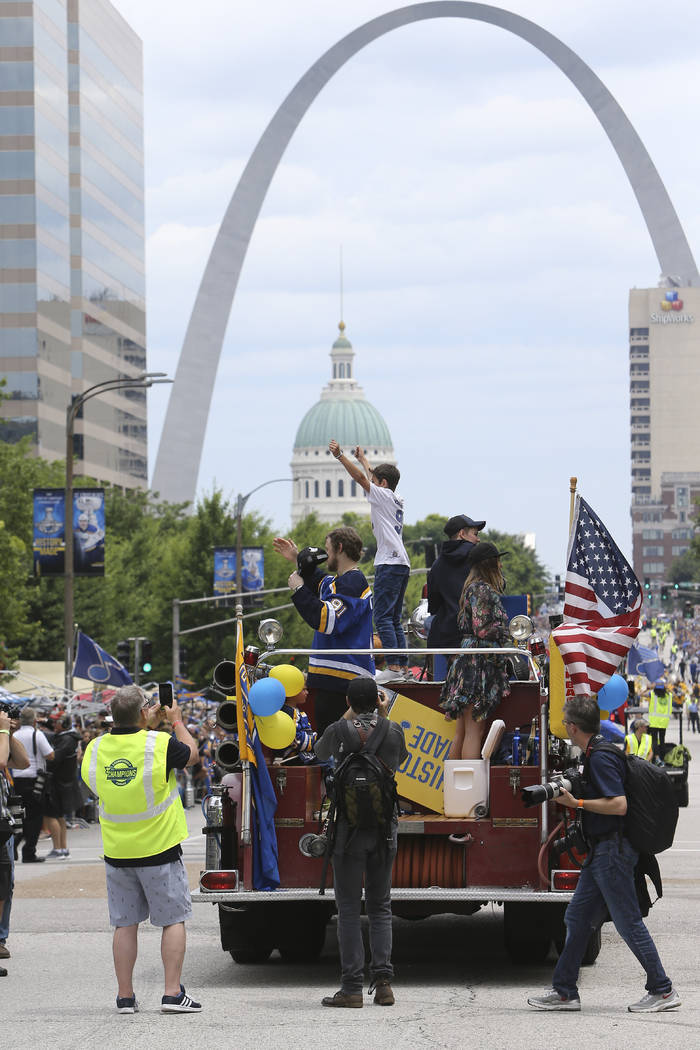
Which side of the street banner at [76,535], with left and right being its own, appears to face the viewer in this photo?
front

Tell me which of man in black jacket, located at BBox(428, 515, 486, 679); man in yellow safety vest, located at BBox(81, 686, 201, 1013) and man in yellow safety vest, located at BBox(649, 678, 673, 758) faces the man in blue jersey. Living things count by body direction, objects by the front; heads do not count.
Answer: man in yellow safety vest, located at BBox(81, 686, 201, 1013)

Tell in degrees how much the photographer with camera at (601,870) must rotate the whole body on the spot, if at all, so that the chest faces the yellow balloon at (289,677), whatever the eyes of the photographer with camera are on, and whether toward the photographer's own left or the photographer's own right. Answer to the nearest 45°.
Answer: approximately 45° to the photographer's own right

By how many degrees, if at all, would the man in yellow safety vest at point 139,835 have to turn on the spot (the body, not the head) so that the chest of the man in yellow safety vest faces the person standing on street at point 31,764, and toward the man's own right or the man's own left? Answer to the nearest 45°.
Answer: approximately 45° to the man's own left

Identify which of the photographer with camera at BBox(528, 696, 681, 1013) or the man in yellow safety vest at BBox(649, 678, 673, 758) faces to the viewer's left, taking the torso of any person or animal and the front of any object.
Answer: the photographer with camera

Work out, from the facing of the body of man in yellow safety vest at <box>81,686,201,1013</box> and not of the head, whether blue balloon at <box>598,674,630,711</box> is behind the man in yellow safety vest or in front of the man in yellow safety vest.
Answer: in front

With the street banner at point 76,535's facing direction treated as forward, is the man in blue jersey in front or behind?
in front

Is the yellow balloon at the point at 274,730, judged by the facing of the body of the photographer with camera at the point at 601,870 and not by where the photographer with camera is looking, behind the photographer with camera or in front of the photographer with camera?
in front

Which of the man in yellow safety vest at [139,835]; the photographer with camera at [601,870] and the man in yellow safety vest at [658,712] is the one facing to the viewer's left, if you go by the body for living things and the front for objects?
the photographer with camera

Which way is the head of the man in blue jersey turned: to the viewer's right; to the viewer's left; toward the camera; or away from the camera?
to the viewer's left
